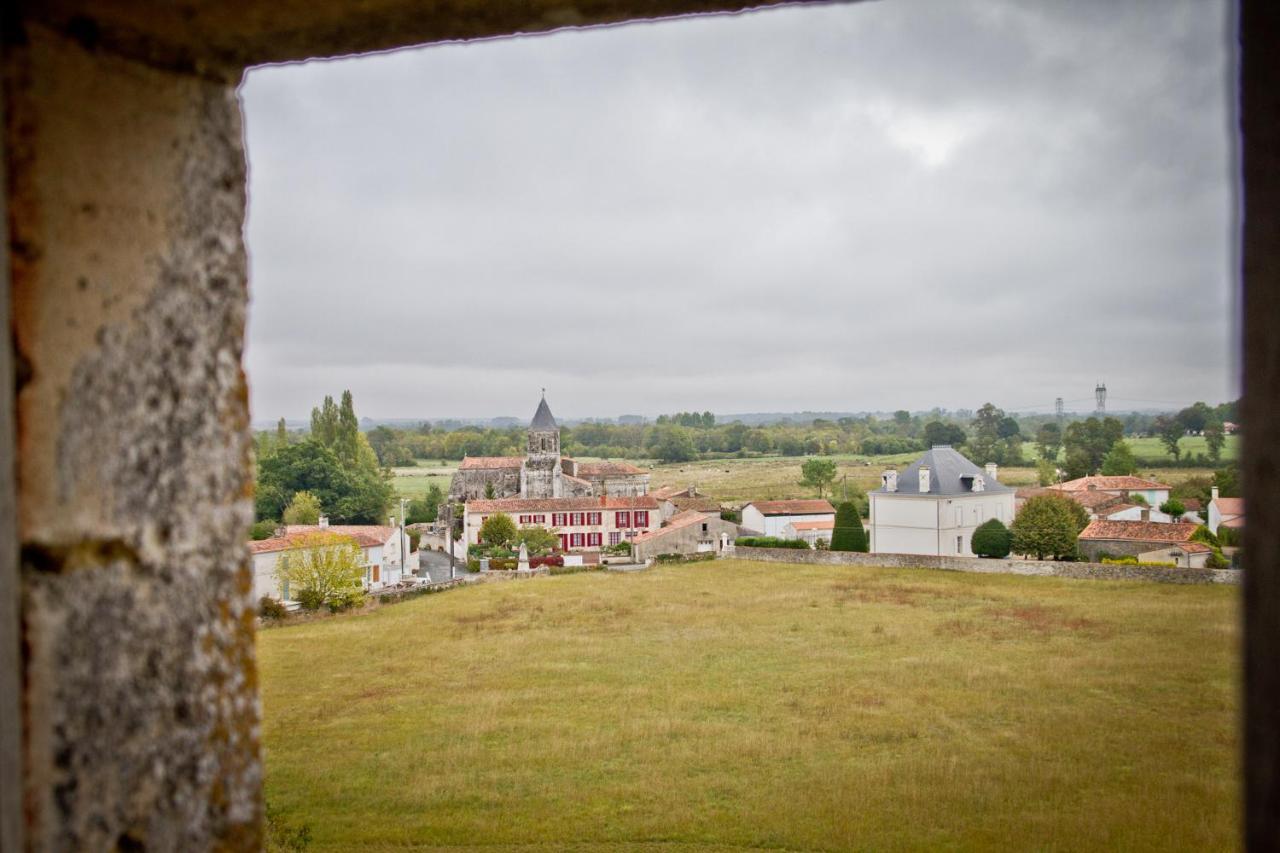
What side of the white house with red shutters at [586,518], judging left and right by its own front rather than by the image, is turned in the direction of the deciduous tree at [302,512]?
right

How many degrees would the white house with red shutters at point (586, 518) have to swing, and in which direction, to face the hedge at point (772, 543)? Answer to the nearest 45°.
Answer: approximately 45° to its left

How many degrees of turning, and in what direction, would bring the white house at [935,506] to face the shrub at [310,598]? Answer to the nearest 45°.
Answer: approximately 90° to its right

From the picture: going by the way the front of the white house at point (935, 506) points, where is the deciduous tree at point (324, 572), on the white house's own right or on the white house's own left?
on the white house's own right

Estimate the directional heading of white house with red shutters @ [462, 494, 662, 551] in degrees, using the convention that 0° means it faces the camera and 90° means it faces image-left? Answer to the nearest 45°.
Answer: approximately 0°

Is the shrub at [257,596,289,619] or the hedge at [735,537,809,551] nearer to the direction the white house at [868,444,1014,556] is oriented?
the shrub

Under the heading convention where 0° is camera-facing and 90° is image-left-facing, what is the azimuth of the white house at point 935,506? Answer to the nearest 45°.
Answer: approximately 315°
